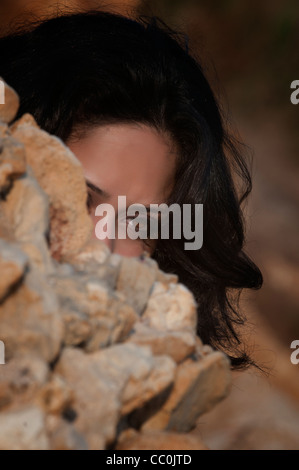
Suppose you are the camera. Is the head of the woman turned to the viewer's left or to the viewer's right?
to the viewer's left
